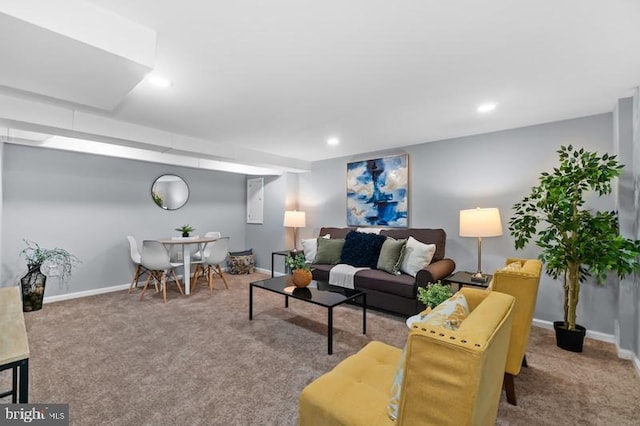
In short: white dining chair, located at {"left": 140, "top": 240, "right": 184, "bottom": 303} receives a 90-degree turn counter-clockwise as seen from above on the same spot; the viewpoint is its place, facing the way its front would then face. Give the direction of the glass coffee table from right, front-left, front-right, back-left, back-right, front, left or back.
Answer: back

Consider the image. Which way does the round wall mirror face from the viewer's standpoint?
toward the camera

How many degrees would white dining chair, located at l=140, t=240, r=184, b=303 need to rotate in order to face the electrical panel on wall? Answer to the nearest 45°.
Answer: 0° — it already faces it

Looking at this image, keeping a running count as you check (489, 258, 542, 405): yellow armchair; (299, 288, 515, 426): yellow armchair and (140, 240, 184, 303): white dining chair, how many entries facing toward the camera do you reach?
0

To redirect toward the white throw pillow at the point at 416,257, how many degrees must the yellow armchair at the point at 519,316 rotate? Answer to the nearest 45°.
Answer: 0° — it already faces it

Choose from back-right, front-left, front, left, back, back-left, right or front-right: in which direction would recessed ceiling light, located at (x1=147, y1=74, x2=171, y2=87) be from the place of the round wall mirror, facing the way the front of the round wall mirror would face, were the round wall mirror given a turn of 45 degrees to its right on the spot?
front-left

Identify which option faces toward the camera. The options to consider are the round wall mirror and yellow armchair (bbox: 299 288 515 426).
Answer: the round wall mirror

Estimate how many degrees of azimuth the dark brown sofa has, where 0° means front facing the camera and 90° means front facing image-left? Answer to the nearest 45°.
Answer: approximately 45°

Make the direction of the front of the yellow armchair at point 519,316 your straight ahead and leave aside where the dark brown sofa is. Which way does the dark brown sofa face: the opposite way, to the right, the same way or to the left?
to the left

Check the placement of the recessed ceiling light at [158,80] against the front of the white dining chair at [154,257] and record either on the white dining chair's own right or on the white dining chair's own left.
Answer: on the white dining chair's own right

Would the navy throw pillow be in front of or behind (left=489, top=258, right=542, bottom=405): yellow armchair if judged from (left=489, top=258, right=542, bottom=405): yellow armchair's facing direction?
in front

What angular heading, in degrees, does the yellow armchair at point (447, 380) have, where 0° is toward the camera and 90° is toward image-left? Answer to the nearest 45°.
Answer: approximately 135°

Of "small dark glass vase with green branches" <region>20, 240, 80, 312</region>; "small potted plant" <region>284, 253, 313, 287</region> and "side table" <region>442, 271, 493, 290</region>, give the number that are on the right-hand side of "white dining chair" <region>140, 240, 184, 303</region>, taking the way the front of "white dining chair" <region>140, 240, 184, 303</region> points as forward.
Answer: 2

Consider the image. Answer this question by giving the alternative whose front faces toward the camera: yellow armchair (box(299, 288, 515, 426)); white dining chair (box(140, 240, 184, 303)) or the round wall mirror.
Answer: the round wall mirror

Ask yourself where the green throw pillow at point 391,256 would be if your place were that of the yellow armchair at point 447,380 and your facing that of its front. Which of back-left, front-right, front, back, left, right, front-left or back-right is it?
front-right

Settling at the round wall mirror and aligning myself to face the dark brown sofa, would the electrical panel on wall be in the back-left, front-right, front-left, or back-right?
front-left

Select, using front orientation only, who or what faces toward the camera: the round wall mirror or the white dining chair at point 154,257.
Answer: the round wall mirror

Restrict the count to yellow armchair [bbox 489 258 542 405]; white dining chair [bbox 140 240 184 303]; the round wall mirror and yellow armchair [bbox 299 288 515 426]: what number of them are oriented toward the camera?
1

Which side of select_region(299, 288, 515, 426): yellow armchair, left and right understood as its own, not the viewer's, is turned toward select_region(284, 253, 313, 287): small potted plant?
front

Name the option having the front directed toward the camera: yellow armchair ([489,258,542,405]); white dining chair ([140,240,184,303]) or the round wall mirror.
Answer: the round wall mirror
